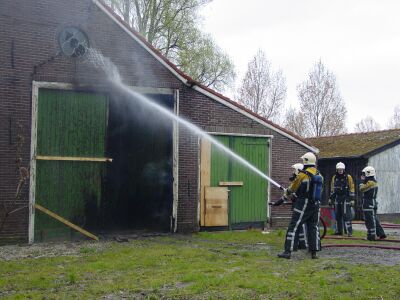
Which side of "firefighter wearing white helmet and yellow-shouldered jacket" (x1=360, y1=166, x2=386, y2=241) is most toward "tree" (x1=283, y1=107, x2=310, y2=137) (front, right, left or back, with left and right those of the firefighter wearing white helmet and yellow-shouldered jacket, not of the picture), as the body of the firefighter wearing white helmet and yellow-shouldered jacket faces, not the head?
right

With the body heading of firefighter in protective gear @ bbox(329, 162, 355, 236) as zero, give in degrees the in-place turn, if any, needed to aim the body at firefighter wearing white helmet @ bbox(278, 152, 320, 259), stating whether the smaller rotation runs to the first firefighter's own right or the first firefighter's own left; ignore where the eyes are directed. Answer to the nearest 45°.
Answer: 0° — they already face them

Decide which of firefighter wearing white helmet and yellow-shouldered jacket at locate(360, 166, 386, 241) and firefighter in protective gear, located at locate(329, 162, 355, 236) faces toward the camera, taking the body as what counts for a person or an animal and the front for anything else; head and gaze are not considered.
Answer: the firefighter in protective gear

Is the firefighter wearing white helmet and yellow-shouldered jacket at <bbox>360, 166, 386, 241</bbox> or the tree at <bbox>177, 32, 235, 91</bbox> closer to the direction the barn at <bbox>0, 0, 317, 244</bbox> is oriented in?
the firefighter wearing white helmet and yellow-shouldered jacket

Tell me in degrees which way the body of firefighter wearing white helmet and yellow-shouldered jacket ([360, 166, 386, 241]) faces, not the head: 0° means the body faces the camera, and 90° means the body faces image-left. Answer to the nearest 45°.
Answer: approximately 90°

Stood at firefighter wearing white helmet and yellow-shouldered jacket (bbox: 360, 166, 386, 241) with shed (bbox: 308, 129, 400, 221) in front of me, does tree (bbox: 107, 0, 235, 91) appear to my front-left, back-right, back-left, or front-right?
front-left

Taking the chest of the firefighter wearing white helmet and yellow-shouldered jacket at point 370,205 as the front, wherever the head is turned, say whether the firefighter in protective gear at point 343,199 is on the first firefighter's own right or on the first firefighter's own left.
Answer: on the first firefighter's own right

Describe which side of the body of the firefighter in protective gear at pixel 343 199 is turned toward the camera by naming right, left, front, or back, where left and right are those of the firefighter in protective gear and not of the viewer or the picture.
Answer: front

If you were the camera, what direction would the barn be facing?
facing the viewer

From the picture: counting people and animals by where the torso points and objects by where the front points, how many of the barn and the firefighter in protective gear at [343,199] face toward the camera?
2

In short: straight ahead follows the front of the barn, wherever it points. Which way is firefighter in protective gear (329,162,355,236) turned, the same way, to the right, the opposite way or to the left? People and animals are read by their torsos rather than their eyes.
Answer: the same way

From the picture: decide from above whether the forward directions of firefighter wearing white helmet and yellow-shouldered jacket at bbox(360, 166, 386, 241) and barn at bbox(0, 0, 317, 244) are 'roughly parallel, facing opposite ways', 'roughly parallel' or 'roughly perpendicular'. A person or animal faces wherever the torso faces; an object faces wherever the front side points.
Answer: roughly perpendicular

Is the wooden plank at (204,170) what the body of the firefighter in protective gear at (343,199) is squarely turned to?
no
